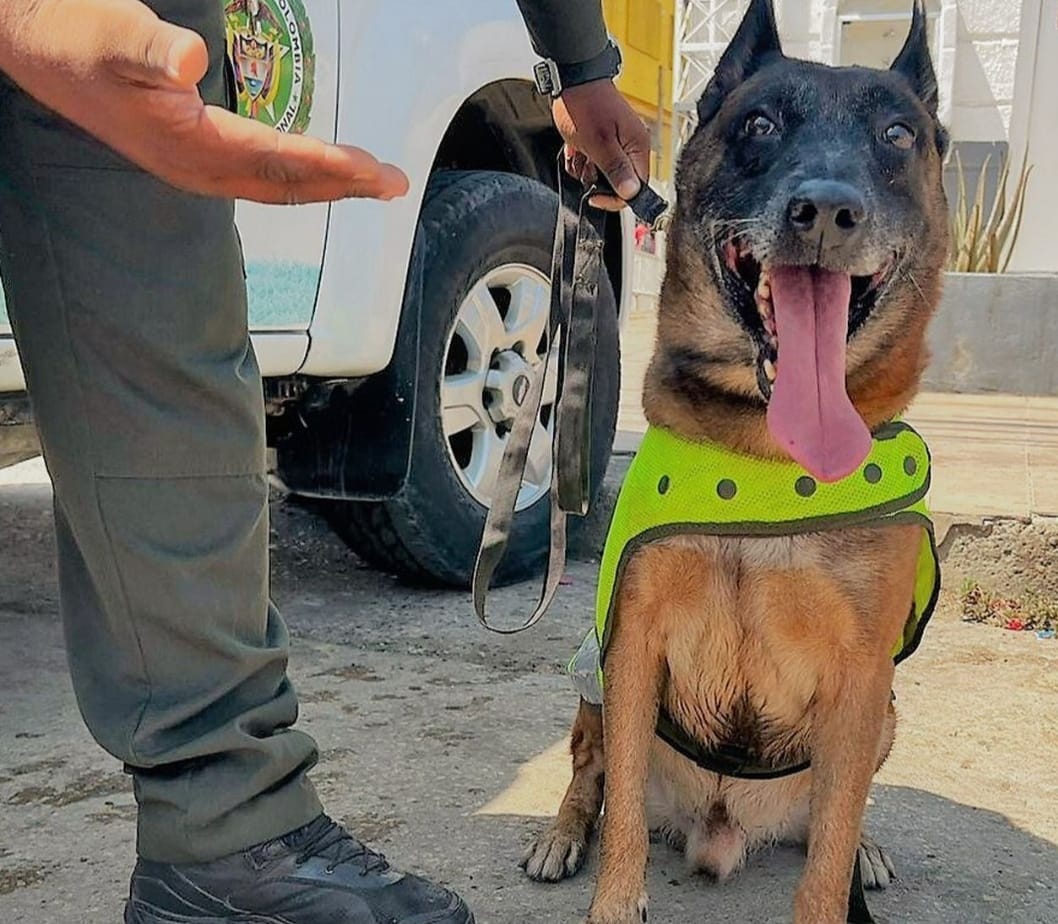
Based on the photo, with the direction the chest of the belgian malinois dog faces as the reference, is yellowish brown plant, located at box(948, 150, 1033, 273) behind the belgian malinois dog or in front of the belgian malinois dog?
behind

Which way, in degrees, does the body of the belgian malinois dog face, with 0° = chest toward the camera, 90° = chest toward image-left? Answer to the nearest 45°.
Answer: approximately 0°

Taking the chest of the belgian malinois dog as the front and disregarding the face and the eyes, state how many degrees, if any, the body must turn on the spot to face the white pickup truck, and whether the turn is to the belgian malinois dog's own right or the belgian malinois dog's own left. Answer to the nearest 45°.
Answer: approximately 135° to the belgian malinois dog's own right

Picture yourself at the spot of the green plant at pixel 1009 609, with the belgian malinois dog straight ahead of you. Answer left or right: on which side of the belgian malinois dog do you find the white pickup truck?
right

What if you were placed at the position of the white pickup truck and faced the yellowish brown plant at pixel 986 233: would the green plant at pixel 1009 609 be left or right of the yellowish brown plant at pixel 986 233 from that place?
right
